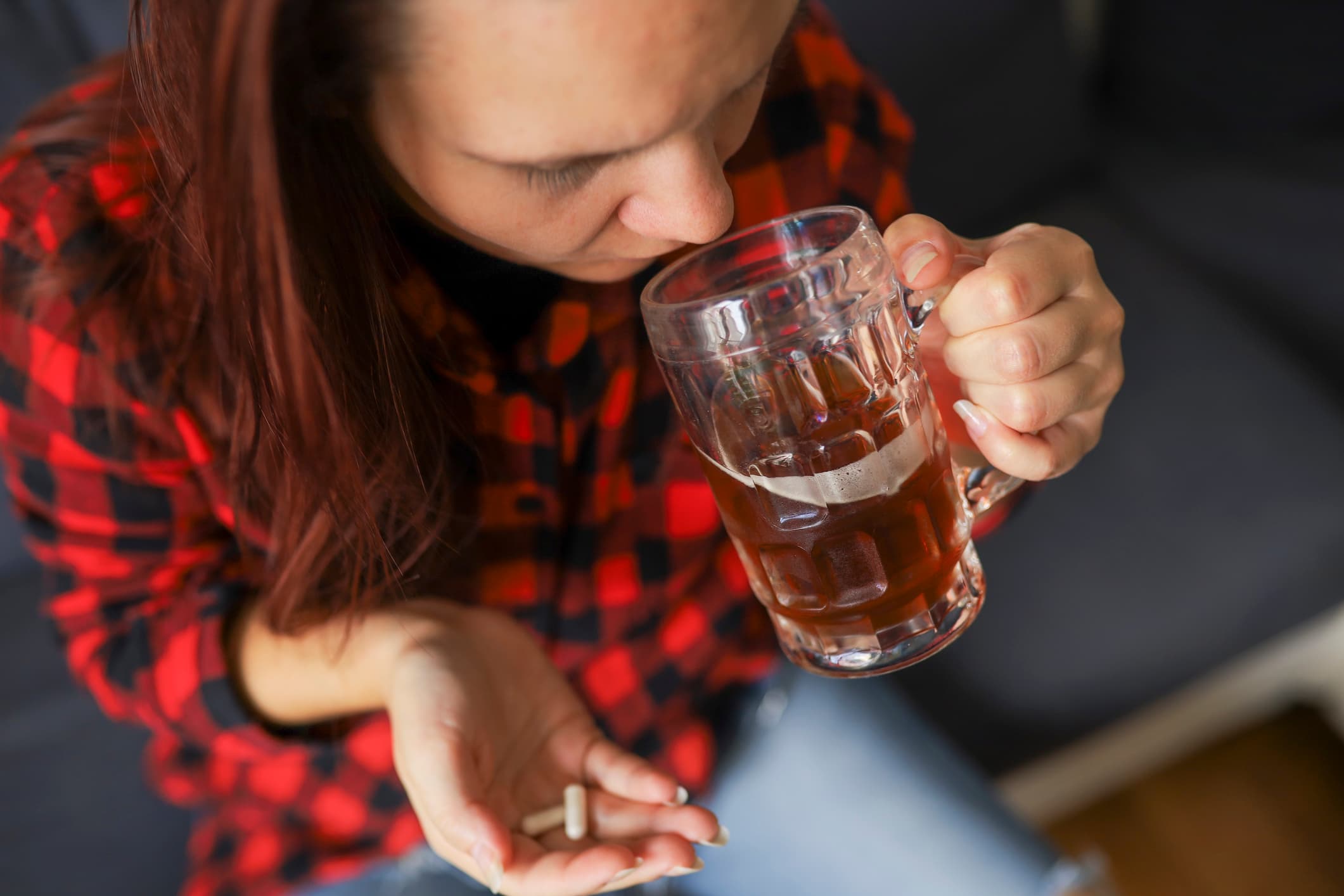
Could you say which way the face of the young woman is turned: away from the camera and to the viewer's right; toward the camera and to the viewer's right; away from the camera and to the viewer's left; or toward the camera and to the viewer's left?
toward the camera and to the viewer's right

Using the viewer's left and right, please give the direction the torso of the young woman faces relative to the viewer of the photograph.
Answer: facing the viewer and to the right of the viewer
